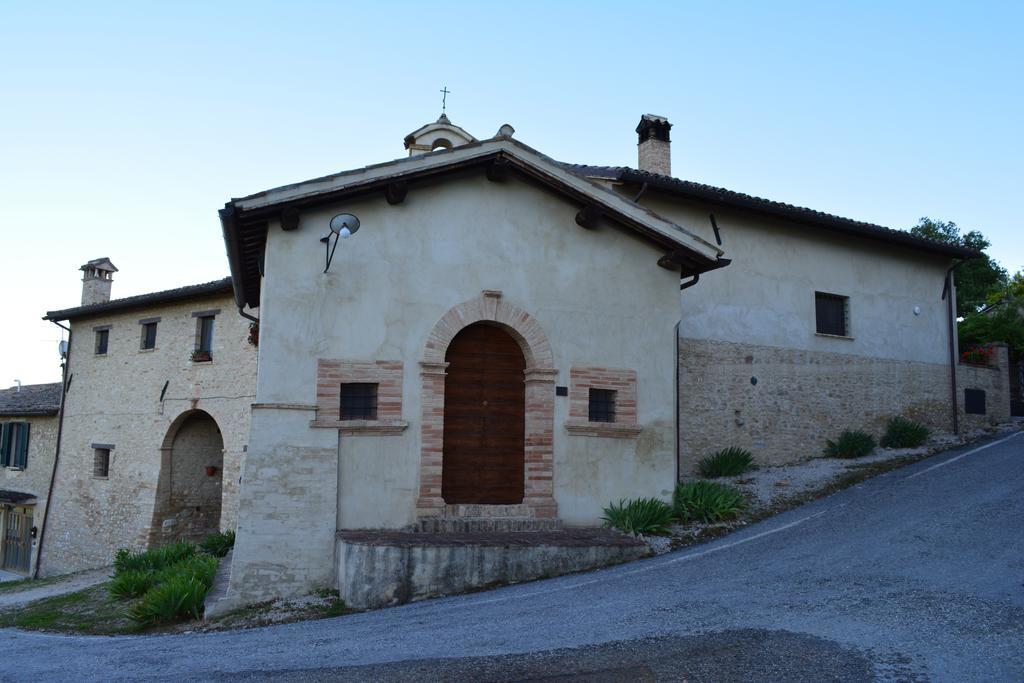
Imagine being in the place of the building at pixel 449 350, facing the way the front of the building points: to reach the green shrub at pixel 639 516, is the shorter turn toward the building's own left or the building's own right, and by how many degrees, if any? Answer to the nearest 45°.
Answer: approximately 90° to the building's own left

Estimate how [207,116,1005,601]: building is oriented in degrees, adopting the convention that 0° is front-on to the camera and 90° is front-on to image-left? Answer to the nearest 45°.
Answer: approximately 0°

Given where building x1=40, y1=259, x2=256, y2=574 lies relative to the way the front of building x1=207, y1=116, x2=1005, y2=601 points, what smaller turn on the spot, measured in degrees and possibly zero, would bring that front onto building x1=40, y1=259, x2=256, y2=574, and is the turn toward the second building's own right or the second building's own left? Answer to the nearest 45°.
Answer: approximately 135° to the second building's own right

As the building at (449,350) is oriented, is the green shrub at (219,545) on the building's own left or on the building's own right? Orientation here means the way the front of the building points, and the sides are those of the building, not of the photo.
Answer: on the building's own right

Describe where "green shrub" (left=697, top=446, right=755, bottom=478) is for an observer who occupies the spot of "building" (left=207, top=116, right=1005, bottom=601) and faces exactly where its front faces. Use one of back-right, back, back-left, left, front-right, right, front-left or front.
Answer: back-left

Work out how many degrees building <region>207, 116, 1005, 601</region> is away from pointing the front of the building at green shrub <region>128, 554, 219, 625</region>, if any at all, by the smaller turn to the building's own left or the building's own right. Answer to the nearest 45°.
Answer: approximately 45° to the building's own right

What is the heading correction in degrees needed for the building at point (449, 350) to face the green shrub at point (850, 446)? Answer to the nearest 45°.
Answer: approximately 135° to its left

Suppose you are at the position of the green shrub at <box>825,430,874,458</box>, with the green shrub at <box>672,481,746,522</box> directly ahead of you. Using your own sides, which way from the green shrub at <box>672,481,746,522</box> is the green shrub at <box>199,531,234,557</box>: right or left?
right

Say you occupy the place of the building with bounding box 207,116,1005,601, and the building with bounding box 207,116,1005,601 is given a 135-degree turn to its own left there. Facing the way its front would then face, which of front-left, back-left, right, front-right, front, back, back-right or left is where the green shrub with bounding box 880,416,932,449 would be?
front

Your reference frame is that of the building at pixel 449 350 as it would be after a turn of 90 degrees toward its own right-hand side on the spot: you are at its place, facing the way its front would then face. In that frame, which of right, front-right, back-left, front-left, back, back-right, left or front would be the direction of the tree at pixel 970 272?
back-right

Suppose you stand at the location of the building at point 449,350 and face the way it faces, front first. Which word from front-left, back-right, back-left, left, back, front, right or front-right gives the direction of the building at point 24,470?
back-right

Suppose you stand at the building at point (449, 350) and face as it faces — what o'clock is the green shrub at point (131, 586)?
The green shrub is roughly at 3 o'clock from the building.
